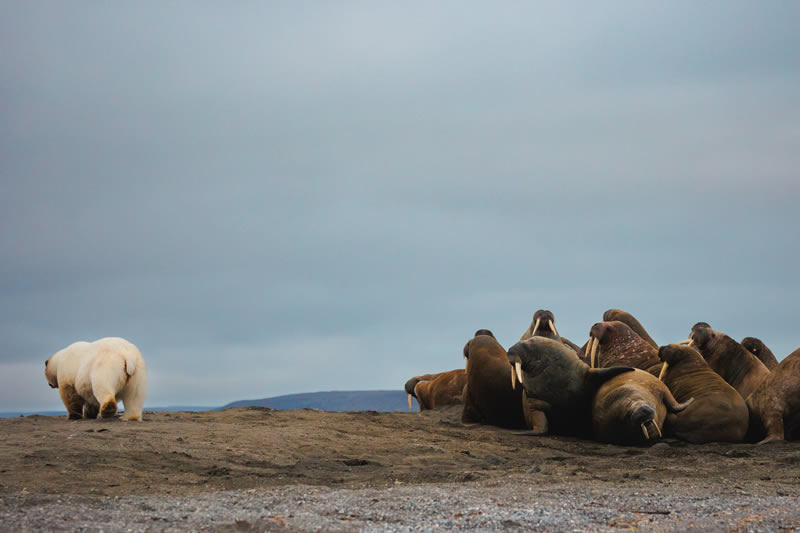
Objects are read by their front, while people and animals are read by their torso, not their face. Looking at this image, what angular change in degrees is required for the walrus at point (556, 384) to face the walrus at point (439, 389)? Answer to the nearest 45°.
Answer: approximately 45° to its right

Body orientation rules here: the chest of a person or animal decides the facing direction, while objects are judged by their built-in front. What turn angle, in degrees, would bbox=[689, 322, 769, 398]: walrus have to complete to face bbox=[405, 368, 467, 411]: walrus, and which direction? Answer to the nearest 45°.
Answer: approximately 45° to its right

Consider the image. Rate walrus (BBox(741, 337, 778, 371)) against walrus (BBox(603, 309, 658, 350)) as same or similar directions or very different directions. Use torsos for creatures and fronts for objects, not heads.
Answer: same or similar directions

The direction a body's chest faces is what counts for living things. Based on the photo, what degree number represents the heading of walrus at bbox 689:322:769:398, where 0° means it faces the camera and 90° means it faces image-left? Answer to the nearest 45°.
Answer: approximately 90°

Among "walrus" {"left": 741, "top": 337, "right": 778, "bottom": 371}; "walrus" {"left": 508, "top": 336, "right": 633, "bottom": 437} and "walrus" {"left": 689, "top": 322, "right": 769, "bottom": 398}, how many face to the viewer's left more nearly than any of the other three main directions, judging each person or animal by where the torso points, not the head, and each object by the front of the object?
3

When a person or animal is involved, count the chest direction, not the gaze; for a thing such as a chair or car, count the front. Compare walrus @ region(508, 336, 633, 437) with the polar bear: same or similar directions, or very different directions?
same or similar directions

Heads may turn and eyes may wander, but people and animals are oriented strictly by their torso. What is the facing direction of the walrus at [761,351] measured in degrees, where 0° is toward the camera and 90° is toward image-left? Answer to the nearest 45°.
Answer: approximately 90°

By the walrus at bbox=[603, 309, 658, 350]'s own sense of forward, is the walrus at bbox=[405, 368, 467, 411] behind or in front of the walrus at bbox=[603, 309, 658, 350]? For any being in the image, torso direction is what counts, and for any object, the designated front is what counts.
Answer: in front

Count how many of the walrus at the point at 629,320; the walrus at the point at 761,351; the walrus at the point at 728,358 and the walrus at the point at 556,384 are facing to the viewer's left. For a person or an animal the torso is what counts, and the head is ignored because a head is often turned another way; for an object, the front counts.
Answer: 4

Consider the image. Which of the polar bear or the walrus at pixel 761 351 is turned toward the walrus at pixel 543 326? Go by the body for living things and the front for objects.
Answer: the walrus at pixel 761 351

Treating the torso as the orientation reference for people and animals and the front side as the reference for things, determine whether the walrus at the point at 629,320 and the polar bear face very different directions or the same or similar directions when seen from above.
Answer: same or similar directions

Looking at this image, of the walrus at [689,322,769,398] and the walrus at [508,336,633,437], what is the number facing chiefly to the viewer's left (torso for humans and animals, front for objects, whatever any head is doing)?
2

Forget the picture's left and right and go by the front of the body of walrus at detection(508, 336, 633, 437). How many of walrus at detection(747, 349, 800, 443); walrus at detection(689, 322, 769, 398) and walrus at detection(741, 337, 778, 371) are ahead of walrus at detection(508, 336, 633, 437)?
0

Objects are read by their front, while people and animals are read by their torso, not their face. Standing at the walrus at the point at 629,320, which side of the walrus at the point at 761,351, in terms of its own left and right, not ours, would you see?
front

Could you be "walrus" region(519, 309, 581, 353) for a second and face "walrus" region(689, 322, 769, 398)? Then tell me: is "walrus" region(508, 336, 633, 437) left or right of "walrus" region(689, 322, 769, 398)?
right

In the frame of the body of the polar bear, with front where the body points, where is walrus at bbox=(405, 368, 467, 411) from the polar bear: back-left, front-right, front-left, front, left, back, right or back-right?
right

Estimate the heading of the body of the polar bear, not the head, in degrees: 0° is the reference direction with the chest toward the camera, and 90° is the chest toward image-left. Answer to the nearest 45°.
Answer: approximately 135°

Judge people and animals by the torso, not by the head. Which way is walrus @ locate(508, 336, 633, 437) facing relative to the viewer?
to the viewer's left

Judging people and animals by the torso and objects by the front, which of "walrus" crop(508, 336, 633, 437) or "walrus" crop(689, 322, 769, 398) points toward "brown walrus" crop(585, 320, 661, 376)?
"walrus" crop(689, 322, 769, 398)
